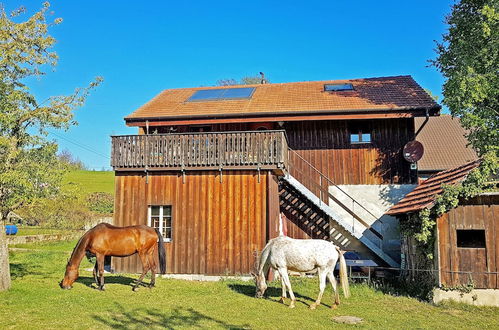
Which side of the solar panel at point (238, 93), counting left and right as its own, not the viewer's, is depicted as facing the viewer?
front

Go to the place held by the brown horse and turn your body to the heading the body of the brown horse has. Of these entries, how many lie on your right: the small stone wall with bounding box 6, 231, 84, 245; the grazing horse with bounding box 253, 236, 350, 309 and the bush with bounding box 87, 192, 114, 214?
2

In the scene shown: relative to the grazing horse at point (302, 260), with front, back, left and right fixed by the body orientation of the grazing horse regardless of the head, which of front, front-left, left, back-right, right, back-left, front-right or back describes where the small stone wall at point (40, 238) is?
front-right

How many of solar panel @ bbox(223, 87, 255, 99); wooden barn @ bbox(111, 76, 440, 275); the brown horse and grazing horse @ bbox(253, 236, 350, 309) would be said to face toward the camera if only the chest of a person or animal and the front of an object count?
2

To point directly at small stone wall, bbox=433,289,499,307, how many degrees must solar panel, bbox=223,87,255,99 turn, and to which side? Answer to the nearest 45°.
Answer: approximately 45° to its left

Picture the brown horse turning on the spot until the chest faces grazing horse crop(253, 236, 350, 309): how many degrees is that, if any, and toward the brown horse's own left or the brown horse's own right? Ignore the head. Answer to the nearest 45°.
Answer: approximately 135° to the brown horse's own left

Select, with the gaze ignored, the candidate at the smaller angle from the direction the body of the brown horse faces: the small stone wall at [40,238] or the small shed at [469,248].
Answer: the small stone wall

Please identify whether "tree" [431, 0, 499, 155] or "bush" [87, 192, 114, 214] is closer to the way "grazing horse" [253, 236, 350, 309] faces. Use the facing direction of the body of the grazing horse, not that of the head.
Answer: the bush

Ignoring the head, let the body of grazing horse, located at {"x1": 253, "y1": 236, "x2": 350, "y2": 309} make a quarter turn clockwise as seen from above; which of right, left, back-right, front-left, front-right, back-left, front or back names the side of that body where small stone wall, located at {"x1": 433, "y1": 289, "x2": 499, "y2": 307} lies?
right

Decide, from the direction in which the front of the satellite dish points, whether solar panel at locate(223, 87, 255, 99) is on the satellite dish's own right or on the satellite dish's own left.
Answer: on the satellite dish's own right

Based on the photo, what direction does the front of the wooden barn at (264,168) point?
toward the camera

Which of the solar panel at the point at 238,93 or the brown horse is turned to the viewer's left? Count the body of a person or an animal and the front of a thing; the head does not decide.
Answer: the brown horse

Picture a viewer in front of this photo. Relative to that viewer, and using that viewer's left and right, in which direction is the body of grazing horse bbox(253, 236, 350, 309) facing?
facing to the left of the viewer
